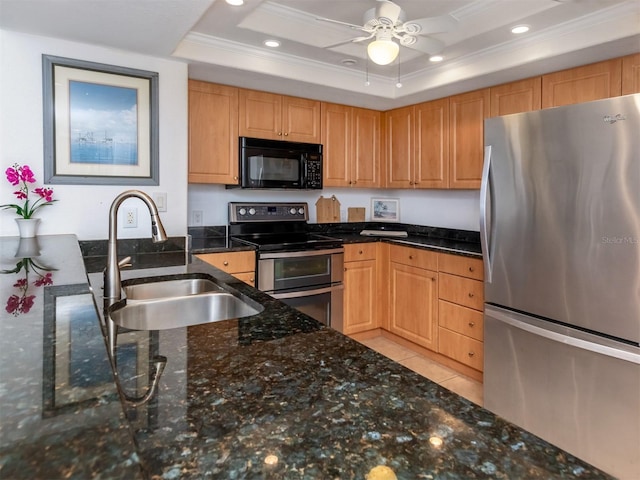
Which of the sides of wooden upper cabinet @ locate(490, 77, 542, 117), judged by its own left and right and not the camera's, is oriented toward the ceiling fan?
front

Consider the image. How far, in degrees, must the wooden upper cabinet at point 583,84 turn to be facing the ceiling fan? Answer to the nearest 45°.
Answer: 0° — it already faces it

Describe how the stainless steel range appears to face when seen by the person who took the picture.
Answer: facing the viewer and to the right of the viewer

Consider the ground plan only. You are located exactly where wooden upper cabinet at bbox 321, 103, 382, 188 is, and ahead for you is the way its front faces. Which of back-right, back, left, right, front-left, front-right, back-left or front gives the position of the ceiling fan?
front-right

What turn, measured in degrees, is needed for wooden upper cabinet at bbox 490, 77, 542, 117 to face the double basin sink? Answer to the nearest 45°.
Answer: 0° — it already faces it

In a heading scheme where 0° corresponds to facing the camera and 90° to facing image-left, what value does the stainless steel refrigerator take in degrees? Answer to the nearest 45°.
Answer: approximately 45°

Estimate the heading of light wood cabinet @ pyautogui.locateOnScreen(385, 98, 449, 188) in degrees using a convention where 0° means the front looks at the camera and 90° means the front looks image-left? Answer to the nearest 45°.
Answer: approximately 45°

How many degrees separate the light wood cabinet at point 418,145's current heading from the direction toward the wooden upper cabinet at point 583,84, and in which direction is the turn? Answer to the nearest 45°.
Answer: approximately 90° to its left

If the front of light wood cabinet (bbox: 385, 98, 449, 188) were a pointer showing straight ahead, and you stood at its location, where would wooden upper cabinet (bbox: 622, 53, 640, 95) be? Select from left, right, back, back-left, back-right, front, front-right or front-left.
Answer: left

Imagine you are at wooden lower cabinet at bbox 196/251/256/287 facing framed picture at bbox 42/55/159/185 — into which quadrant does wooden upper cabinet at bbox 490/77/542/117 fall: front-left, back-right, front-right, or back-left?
back-left

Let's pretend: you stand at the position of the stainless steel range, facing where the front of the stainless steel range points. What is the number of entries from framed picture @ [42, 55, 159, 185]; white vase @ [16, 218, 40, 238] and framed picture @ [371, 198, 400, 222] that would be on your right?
2

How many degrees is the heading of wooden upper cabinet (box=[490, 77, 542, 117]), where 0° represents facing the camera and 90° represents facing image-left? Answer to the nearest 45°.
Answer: approximately 45°

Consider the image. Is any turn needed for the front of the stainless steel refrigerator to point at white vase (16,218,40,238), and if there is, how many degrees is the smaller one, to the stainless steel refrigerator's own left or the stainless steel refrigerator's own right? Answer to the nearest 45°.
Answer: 0° — it already faces it
